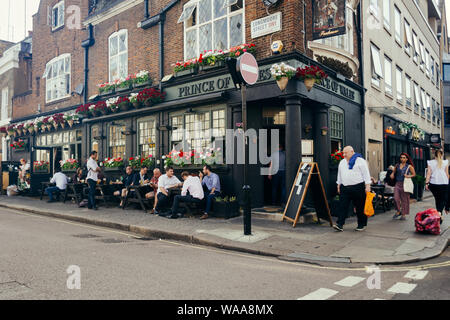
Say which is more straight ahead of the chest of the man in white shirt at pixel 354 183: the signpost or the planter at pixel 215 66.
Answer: the signpost

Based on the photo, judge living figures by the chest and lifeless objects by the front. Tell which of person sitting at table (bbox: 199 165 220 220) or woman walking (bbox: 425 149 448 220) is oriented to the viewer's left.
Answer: the person sitting at table
